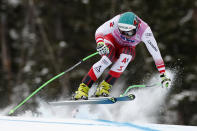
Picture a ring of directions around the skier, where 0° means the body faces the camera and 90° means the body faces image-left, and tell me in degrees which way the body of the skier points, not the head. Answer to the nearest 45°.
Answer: approximately 0°
